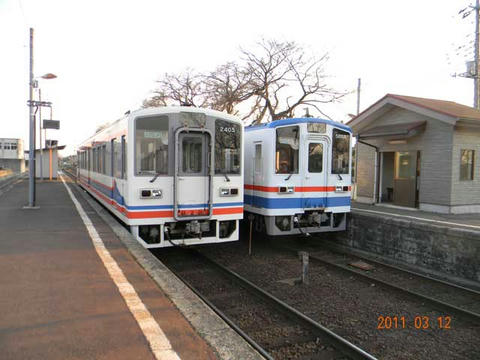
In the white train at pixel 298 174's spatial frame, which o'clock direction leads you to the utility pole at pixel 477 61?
The utility pole is roughly at 9 o'clock from the white train.

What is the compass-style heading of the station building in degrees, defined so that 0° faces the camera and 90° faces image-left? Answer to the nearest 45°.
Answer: approximately 45°

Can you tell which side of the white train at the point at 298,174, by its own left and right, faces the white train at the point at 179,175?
right

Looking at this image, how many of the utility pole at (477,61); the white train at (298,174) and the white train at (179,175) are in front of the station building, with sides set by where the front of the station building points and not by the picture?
2

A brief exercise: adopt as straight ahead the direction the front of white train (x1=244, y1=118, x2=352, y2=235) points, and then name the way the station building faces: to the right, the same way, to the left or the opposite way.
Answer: to the right

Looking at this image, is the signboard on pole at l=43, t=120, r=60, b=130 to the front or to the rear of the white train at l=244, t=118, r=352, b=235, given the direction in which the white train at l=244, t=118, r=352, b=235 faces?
to the rear

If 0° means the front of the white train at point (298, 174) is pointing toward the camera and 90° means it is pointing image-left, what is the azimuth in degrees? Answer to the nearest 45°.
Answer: approximately 315°

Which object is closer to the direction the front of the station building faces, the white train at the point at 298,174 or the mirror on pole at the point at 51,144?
the white train

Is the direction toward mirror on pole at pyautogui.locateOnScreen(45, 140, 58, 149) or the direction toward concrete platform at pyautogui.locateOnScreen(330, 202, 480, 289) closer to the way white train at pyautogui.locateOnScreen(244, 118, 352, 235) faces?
the concrete platform
